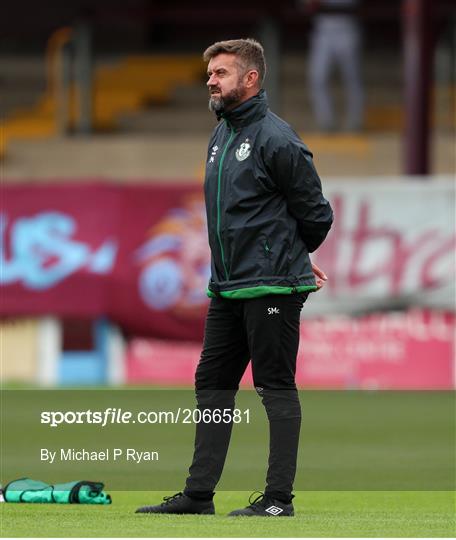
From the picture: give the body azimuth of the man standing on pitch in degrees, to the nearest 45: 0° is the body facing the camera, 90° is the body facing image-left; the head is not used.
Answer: approximately 45°
